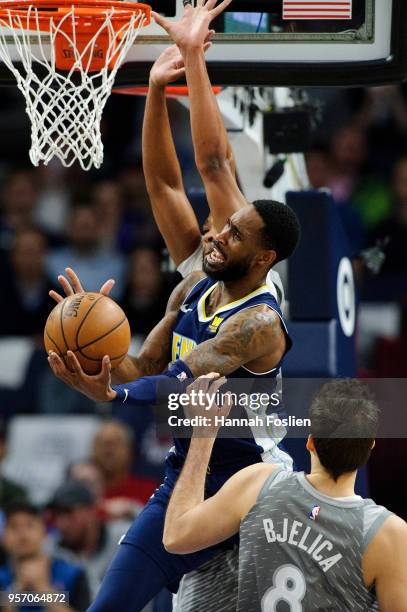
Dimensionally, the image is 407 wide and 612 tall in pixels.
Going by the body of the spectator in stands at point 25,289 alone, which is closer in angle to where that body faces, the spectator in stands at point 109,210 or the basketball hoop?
the basketball hoop

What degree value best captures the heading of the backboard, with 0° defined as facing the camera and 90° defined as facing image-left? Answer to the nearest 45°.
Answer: approximately 0°

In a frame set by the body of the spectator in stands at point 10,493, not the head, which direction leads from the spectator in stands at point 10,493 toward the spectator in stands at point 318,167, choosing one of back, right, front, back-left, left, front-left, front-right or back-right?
back-left

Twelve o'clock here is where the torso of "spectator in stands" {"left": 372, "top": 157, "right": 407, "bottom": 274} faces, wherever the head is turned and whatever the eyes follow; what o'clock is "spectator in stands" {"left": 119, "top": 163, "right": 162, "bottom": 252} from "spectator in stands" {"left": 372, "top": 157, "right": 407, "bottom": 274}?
"spectator in stands" {"left": 119, "top": 163, "right": 162, "bottom": 252} is roughly at 3 o'clock from "spectator in stands" {"left": 372, "top": 157, "right": 407, "bottom": 274}.

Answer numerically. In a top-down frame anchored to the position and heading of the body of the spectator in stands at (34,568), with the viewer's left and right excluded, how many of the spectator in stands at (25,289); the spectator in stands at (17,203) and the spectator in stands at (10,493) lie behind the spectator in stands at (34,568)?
3

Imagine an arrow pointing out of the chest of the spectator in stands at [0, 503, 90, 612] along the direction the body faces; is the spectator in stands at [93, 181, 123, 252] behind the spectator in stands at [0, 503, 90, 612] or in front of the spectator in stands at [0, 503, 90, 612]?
behind

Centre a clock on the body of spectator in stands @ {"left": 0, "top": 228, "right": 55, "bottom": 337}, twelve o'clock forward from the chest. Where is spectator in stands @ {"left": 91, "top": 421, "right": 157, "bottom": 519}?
spectator in stands @ {"left": 91, "top": 421, "right": 157, "bottom": 519} is roughly at 11 o'clock from spectator in stands @ {"left": 0, "top": 228, "right": 55, "bottom": 337}.

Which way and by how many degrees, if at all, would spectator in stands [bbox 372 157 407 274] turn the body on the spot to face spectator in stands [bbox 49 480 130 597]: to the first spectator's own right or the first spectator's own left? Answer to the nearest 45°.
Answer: approximately 45° to the first spectator's own right

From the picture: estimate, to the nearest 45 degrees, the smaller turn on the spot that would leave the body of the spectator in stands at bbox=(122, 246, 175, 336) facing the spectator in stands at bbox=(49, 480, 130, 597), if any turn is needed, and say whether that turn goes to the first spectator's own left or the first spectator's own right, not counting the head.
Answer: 0° — they already face them

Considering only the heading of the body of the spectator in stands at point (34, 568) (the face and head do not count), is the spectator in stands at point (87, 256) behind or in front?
behind

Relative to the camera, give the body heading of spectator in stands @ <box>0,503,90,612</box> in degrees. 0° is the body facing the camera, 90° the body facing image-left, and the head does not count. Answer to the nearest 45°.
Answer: approximately 0°

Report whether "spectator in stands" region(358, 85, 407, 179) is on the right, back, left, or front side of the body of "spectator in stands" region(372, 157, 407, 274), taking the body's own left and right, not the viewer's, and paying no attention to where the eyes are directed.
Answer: back
